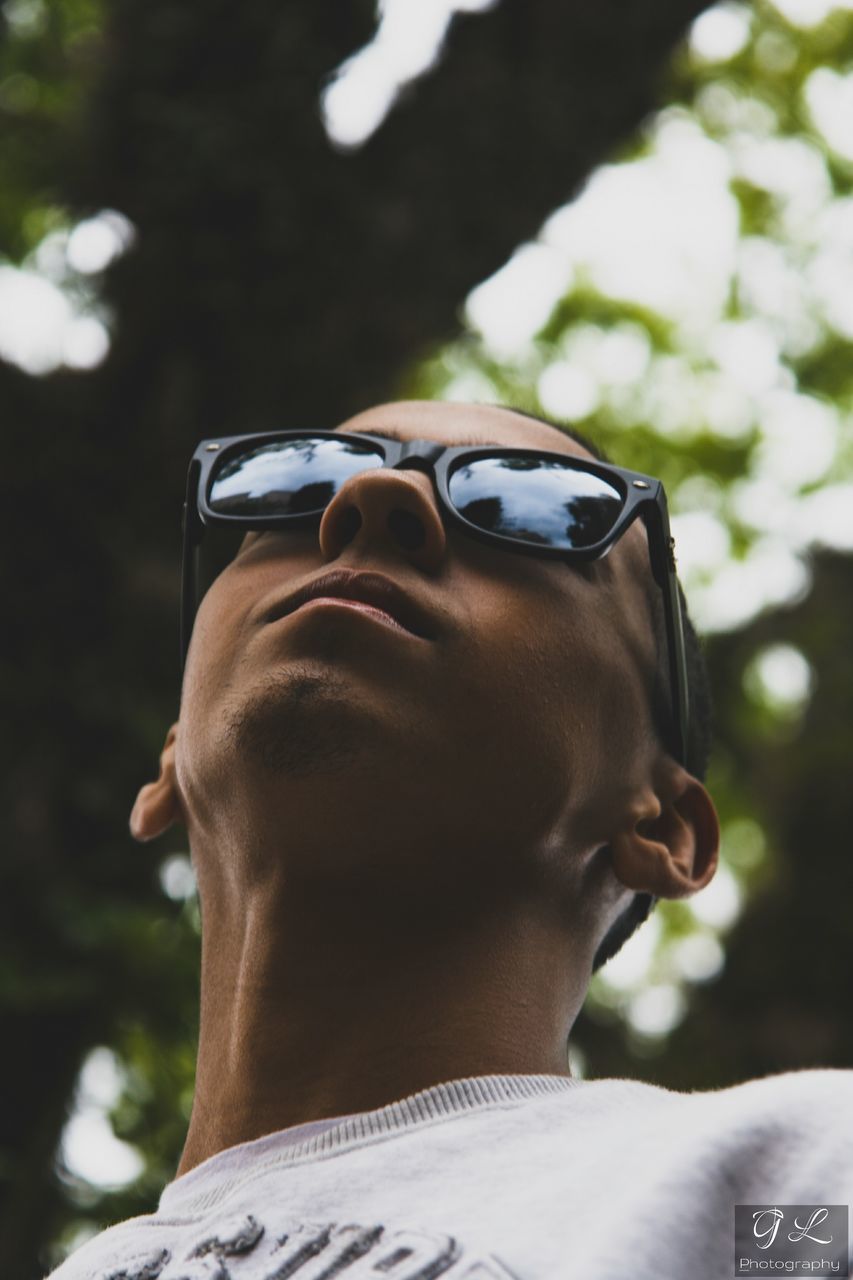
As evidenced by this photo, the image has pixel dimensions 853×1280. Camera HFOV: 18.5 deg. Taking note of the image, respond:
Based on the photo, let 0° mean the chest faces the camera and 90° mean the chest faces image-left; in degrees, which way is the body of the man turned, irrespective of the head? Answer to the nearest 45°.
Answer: approximately 45°
